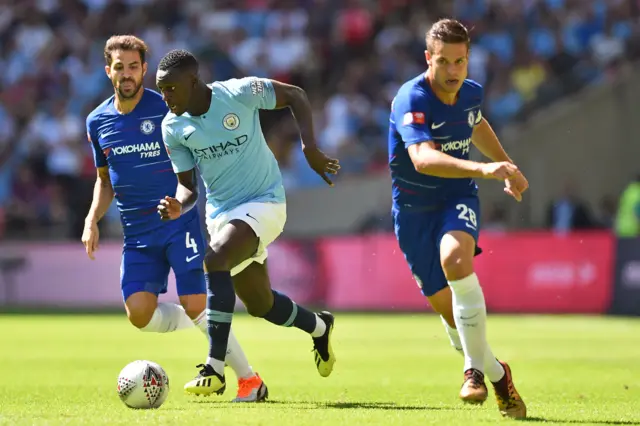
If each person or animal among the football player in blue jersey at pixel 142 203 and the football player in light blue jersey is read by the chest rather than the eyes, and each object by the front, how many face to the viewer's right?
0

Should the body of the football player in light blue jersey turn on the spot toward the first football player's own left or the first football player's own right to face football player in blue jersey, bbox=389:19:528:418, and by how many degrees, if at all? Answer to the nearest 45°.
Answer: approximately 90° to the first football player's own left

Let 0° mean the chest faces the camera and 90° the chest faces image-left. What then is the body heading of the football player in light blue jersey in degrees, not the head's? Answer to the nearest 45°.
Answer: approximately 45°

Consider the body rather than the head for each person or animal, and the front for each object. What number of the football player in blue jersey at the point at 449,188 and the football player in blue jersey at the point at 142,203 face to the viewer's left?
0

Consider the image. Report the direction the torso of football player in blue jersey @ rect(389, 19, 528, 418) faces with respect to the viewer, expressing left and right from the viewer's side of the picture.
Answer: facing the viewer and to the right of the viewer

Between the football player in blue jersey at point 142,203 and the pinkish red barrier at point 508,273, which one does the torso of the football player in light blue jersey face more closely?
the football player in blue jersey

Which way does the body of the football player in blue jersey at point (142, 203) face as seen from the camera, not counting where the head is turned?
toward the camera

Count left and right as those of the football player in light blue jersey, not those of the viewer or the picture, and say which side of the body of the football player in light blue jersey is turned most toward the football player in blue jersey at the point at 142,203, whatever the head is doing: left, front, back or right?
right

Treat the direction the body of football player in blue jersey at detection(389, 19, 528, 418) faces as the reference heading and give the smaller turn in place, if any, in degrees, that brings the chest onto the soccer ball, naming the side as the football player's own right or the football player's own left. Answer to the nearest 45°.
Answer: approximately 135° to the football player's own right
